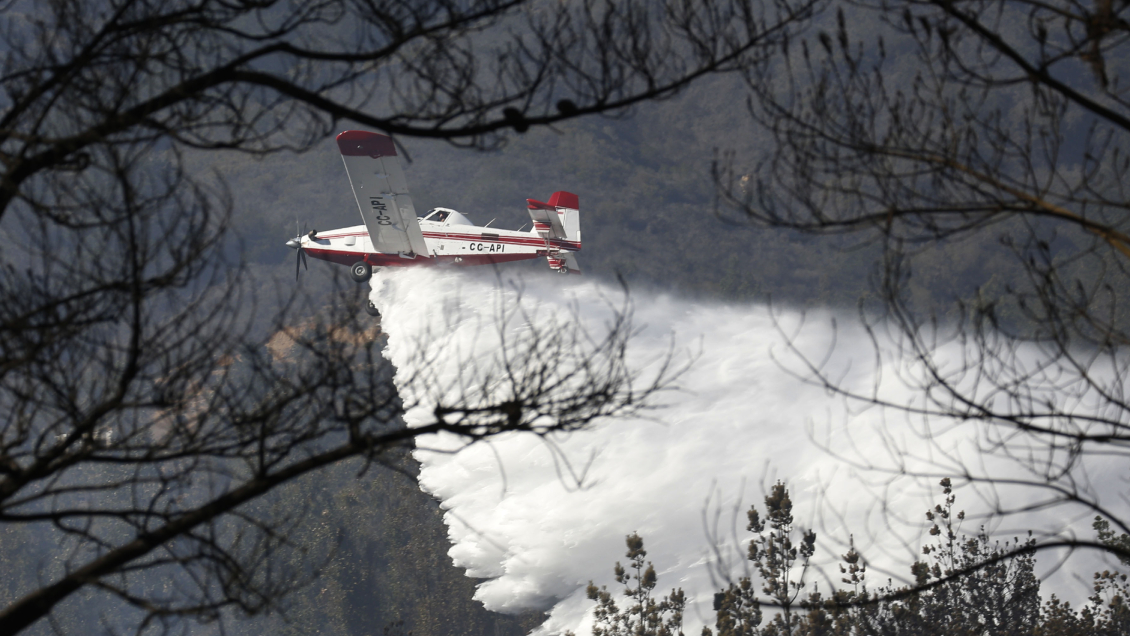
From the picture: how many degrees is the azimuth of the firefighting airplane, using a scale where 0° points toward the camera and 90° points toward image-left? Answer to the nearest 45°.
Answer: approximately 90°

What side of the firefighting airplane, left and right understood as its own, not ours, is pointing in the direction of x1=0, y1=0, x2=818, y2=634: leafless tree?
left
